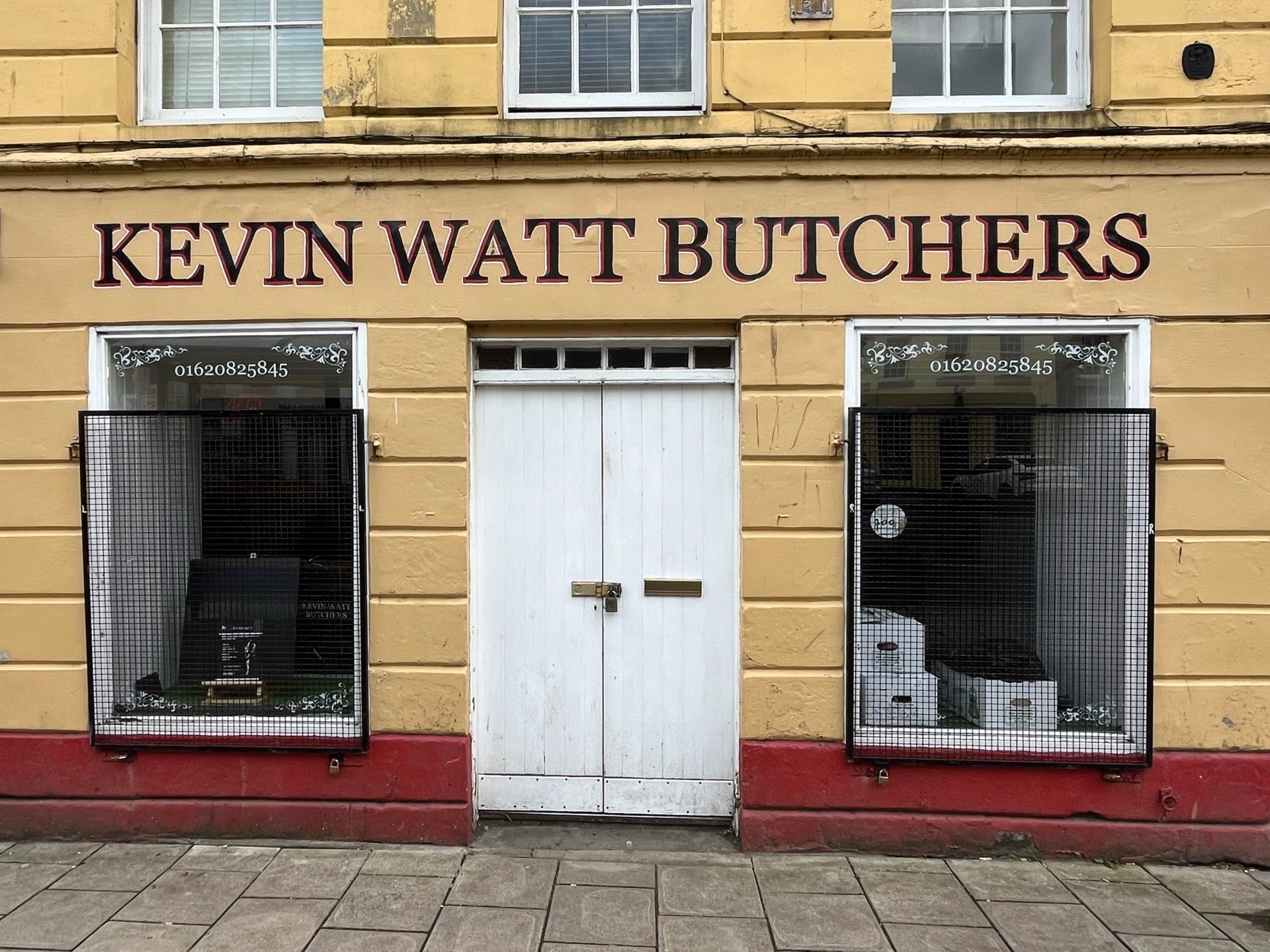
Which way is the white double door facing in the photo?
toward the camera

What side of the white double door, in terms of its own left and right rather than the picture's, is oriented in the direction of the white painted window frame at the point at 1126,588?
left

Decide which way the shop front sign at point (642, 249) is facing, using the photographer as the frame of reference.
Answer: facing the viewer

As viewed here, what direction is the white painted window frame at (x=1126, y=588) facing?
toward the camera

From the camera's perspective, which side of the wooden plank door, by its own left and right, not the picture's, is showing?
front
